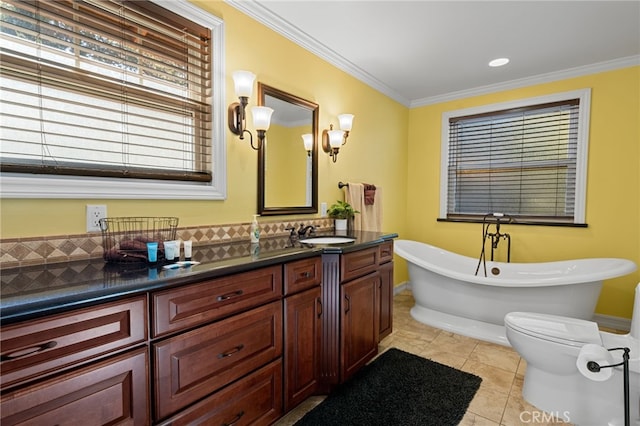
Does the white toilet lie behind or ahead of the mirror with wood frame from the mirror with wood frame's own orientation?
ahead

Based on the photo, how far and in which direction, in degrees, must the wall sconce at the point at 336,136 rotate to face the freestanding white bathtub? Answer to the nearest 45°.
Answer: approximately 45° to its left

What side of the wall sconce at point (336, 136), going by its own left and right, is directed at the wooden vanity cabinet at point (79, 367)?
right

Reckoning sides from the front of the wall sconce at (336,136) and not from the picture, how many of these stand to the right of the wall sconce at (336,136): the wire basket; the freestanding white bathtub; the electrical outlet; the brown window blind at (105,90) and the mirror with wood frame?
4

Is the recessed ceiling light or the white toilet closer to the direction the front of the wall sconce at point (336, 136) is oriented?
the white toilet

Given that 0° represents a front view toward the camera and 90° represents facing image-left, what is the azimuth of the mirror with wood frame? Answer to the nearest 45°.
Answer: approximately 315°

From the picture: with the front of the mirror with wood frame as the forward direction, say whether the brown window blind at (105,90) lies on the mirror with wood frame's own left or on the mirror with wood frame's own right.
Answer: on the mirror with wood frame's own right

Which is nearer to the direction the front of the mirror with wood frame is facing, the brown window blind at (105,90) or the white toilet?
the white toilet

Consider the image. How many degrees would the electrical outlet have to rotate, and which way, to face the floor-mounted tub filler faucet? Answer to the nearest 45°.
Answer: approximately 90° to its left

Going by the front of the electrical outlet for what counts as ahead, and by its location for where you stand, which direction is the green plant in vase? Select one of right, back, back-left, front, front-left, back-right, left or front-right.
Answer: left

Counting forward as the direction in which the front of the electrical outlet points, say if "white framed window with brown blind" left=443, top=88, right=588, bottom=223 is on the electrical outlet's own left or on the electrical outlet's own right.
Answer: on the electrical outlet's own left

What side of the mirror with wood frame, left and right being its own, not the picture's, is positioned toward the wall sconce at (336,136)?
left
